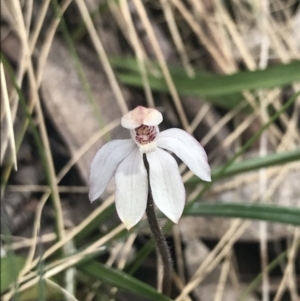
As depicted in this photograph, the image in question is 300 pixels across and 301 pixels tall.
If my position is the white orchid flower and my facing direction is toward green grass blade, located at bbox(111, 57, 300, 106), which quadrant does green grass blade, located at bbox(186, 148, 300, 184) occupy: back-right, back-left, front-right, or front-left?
front-right

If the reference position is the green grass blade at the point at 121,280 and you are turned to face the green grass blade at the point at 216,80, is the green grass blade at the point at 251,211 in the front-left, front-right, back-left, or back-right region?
front-right

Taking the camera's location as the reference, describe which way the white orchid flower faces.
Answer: facing the viewer

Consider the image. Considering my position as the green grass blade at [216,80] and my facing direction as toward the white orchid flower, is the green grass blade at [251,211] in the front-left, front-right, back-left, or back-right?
front-left

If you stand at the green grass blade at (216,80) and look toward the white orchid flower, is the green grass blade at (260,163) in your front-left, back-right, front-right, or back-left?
front-left
